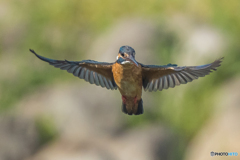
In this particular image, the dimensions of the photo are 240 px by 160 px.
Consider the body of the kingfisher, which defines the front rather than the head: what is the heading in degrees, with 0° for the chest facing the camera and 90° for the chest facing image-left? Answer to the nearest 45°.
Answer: approximately 0°
